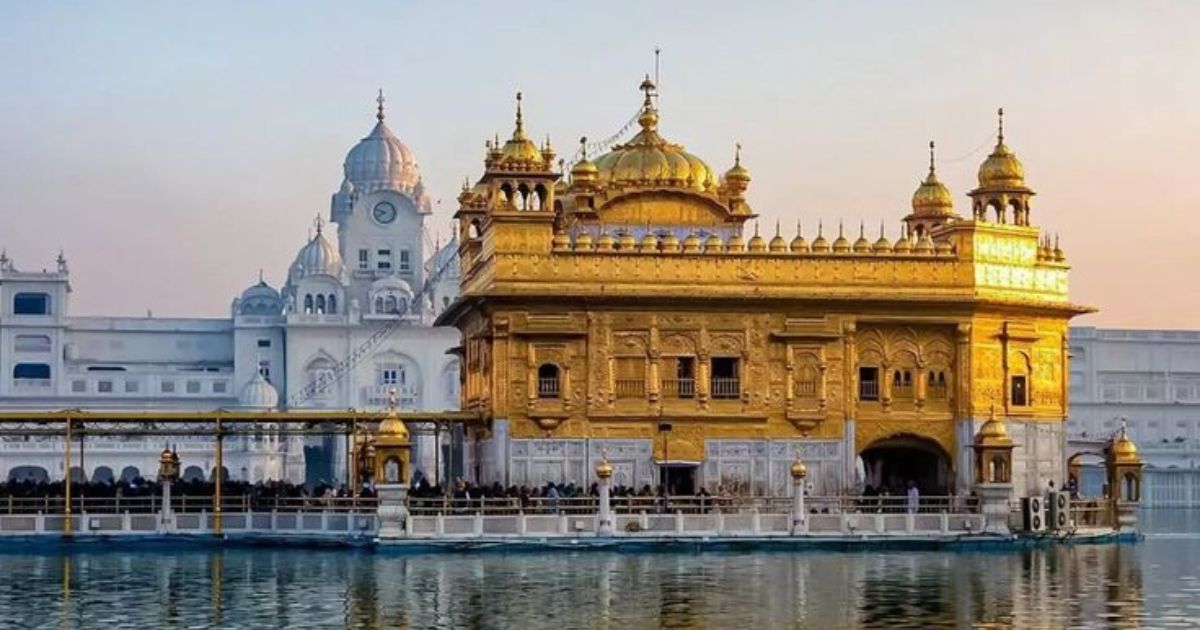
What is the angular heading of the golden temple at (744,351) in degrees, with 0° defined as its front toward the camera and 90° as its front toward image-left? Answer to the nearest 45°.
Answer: approximately 90°

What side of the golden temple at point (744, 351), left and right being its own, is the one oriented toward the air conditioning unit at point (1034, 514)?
back

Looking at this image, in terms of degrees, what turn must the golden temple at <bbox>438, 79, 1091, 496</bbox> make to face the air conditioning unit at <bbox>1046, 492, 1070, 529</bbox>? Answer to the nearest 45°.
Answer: approximately 180°

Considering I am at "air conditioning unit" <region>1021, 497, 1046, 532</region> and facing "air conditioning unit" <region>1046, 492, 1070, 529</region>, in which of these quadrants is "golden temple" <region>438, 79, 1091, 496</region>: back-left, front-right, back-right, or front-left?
back-left

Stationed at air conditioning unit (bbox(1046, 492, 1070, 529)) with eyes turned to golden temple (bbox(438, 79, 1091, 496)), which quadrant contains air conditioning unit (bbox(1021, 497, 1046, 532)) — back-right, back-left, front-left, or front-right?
front-left
